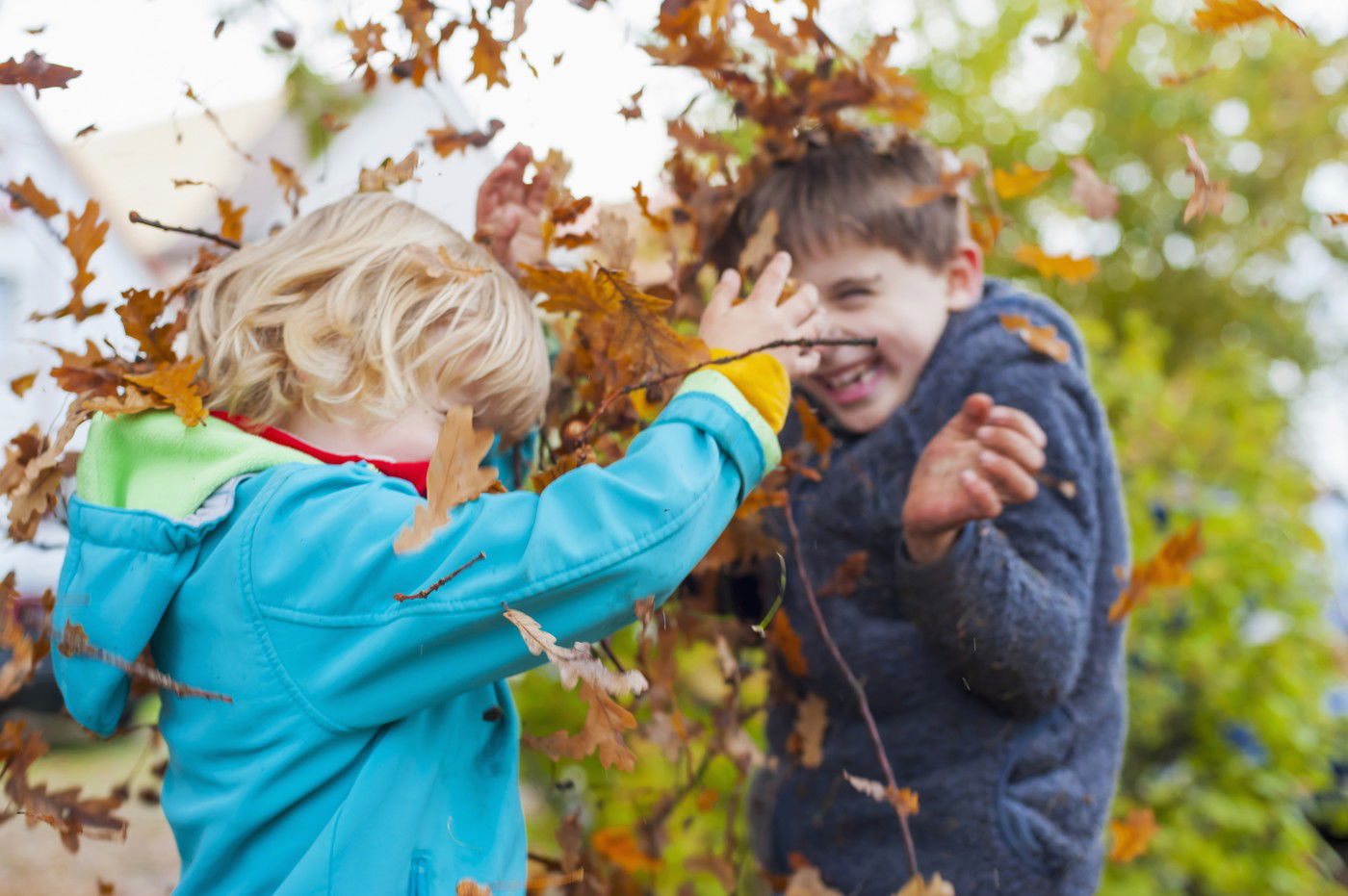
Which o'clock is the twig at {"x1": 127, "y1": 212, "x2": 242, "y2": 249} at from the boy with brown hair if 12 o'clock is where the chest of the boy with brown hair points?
The twig is roughly at 1 o'clock from the boy with brown hair.

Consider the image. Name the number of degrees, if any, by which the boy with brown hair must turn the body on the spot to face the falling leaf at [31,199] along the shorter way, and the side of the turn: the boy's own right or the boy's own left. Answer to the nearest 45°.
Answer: approximately 45° to the boy's own right

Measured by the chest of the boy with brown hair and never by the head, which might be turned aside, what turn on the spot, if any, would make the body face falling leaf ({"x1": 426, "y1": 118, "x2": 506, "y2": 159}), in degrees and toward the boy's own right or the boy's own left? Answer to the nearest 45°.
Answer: approximately 45° to the boy's own right

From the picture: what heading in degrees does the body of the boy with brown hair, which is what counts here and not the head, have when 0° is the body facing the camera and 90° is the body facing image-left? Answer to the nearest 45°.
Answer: approximately 45°

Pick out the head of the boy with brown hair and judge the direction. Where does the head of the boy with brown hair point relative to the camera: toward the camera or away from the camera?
toward the camera

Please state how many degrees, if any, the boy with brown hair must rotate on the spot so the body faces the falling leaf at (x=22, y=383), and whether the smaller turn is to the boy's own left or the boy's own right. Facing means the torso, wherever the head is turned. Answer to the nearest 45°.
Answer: approximately 45° to the boy's own right

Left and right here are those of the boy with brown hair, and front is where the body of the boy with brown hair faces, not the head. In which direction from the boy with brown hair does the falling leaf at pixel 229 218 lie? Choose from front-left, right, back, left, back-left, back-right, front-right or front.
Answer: front-right

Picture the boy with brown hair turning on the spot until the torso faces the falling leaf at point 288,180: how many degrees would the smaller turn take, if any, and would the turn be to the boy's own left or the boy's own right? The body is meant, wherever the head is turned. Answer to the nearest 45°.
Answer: approximately 45° to the boy's own right
